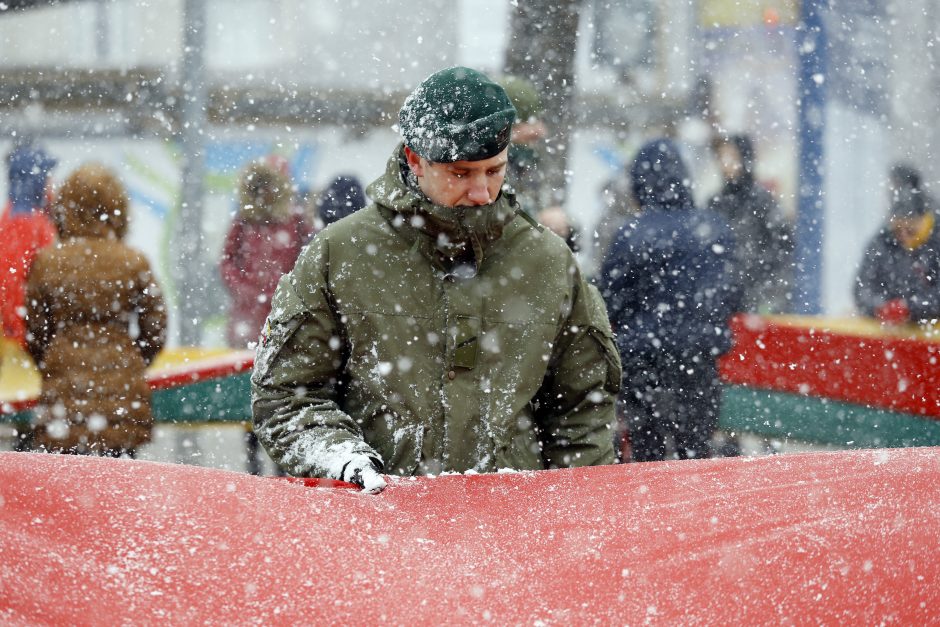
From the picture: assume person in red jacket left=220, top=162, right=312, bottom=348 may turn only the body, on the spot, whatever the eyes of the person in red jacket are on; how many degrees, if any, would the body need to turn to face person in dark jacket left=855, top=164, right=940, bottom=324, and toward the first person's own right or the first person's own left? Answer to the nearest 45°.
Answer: approximately 90° to the first person's own right

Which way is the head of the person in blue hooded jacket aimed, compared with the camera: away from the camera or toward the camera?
away from the camera

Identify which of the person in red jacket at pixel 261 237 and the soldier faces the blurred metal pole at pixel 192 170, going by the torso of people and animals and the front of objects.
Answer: the person in red jacket

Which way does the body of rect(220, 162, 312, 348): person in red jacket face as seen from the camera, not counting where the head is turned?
away from the camera

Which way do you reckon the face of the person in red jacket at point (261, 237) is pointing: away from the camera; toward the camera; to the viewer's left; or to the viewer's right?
away from the camera

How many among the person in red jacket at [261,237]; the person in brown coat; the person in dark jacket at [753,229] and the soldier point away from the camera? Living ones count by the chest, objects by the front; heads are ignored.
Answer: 2

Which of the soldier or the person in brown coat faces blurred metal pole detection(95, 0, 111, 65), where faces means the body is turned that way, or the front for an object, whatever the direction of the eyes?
the person in brown coat

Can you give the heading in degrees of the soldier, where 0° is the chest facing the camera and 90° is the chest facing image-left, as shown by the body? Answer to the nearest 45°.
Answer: approximately 0°

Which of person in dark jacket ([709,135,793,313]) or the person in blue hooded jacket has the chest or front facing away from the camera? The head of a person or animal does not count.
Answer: the person in blue hooded jacket

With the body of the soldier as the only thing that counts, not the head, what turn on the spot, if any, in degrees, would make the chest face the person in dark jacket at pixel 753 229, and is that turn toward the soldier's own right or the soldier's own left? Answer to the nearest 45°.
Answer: approximately 180°

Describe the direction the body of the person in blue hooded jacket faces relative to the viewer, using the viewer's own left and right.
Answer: facing away from the viewer

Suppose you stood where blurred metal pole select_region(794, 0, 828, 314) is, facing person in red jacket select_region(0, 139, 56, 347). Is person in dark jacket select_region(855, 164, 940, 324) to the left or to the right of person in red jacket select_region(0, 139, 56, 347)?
left

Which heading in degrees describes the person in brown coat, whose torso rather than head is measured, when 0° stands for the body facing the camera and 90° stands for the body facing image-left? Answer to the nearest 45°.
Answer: approximately 180°
